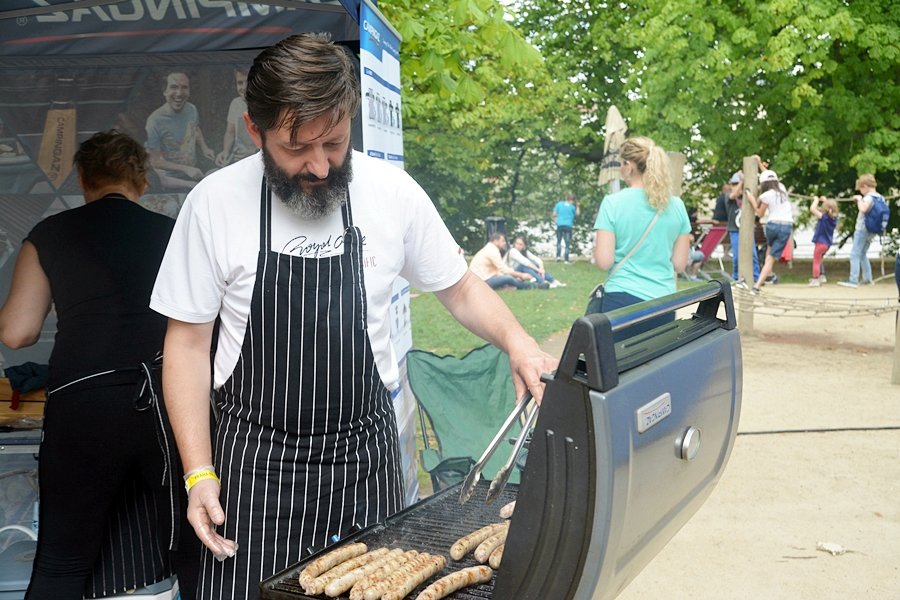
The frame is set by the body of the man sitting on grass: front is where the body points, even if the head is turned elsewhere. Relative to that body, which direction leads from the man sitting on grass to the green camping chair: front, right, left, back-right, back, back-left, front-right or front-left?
right

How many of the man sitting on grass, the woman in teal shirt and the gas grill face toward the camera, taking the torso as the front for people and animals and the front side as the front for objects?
0

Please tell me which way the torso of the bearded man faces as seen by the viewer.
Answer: toward the camera

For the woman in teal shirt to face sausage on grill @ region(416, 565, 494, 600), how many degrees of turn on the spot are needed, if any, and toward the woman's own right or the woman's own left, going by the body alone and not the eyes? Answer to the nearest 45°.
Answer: approximately 180°

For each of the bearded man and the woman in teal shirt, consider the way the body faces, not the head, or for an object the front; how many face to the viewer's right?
0

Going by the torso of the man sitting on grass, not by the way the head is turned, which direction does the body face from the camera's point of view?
to the viewer's right

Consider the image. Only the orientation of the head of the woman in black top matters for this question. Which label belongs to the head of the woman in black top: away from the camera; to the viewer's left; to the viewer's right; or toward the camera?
away from the camera

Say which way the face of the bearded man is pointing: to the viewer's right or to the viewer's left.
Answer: to the viewer's right

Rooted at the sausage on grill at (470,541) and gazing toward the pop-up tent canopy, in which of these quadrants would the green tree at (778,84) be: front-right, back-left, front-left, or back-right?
front-right

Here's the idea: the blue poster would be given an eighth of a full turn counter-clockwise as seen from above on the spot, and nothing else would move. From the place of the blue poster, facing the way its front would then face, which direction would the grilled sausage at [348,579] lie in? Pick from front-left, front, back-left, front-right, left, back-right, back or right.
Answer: right
